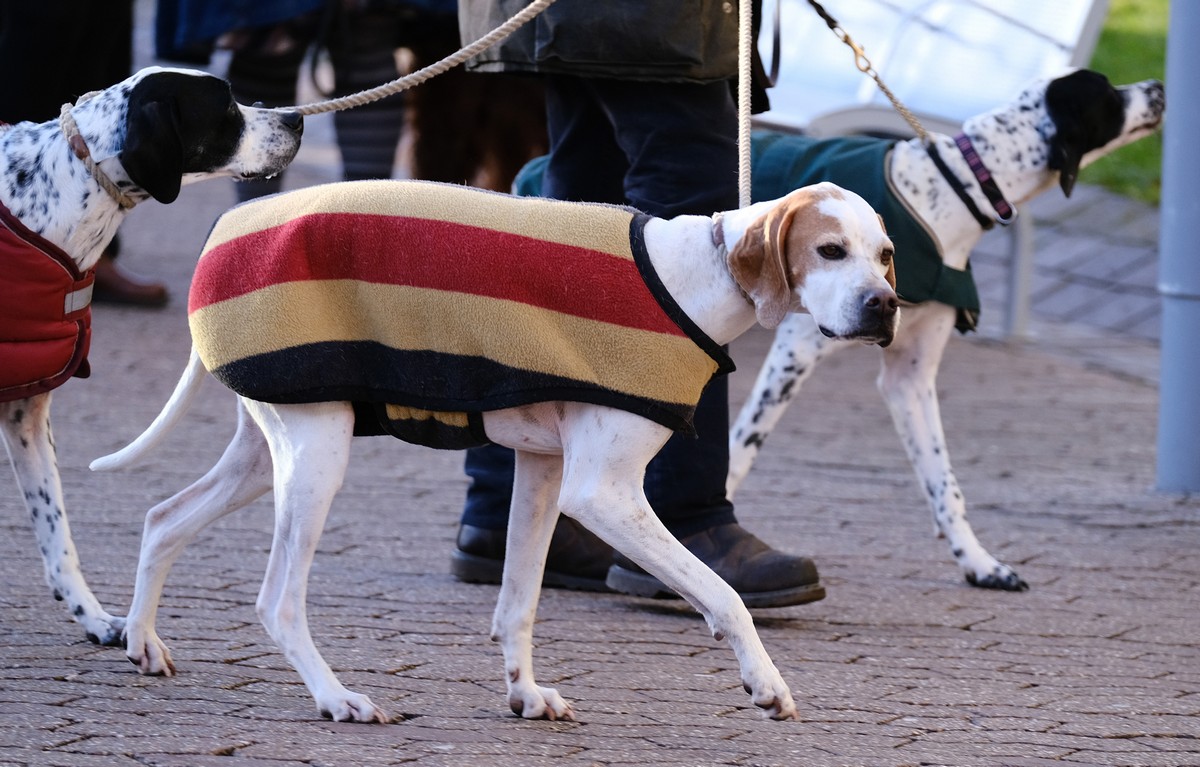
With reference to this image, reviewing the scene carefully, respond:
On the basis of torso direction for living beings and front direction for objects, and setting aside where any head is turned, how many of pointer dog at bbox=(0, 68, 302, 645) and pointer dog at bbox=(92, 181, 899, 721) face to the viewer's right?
2

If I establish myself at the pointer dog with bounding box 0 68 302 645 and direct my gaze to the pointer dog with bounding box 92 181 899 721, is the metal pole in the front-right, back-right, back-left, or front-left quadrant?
front-left

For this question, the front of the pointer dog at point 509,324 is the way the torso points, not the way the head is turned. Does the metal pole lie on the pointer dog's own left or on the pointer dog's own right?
on the pointer dog's own left

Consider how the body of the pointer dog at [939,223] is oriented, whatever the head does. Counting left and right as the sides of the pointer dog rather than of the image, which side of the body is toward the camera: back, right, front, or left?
right

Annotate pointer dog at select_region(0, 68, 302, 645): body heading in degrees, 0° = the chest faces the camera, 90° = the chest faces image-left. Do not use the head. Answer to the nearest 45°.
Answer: approximately 270°

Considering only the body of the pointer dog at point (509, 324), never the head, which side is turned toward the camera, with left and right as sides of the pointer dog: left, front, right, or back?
right

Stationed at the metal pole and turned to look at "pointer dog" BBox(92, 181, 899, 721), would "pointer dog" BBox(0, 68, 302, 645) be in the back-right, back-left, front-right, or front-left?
front-right

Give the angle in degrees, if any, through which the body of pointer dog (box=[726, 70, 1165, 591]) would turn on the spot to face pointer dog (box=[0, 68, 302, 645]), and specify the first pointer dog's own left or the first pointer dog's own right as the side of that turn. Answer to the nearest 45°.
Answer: approximately 135° to the first pointer dog's own right

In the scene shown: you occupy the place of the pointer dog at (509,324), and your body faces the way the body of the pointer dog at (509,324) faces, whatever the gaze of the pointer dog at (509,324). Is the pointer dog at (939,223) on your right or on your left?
on your left

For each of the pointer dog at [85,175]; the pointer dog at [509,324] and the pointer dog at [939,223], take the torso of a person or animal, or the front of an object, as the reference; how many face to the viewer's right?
3
